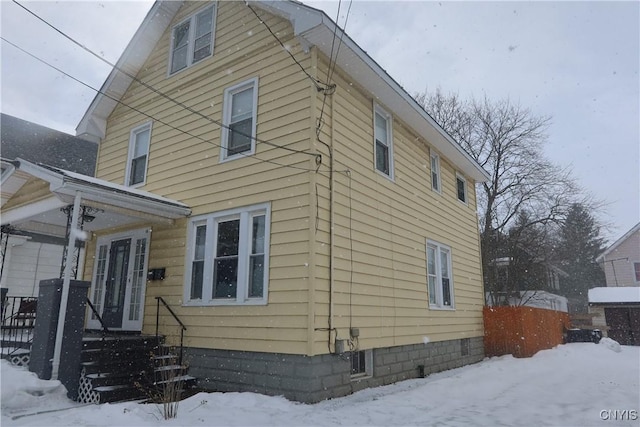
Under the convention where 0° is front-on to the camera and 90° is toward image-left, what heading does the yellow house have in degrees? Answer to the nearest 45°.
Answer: approximately 45°

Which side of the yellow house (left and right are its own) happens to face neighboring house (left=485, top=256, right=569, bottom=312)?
back

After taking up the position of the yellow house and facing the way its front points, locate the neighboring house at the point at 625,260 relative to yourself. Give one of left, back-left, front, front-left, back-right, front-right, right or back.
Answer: back

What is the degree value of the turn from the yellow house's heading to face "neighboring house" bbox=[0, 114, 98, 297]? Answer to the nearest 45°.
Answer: approximately 90° to its right

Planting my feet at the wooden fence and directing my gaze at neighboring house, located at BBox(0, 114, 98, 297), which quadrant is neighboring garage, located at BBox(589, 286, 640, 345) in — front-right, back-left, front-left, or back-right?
back-right

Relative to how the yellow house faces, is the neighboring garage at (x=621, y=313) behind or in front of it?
behind

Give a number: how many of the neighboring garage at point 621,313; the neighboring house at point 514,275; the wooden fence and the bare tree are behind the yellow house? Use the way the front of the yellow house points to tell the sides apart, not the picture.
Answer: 4

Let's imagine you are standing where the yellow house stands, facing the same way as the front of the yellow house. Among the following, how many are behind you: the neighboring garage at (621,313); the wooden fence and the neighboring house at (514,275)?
3

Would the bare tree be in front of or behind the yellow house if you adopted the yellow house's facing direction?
behind

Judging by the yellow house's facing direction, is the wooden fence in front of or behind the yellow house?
behind

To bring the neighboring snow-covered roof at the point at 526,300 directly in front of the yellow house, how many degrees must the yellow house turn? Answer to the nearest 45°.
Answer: approximately 180°
